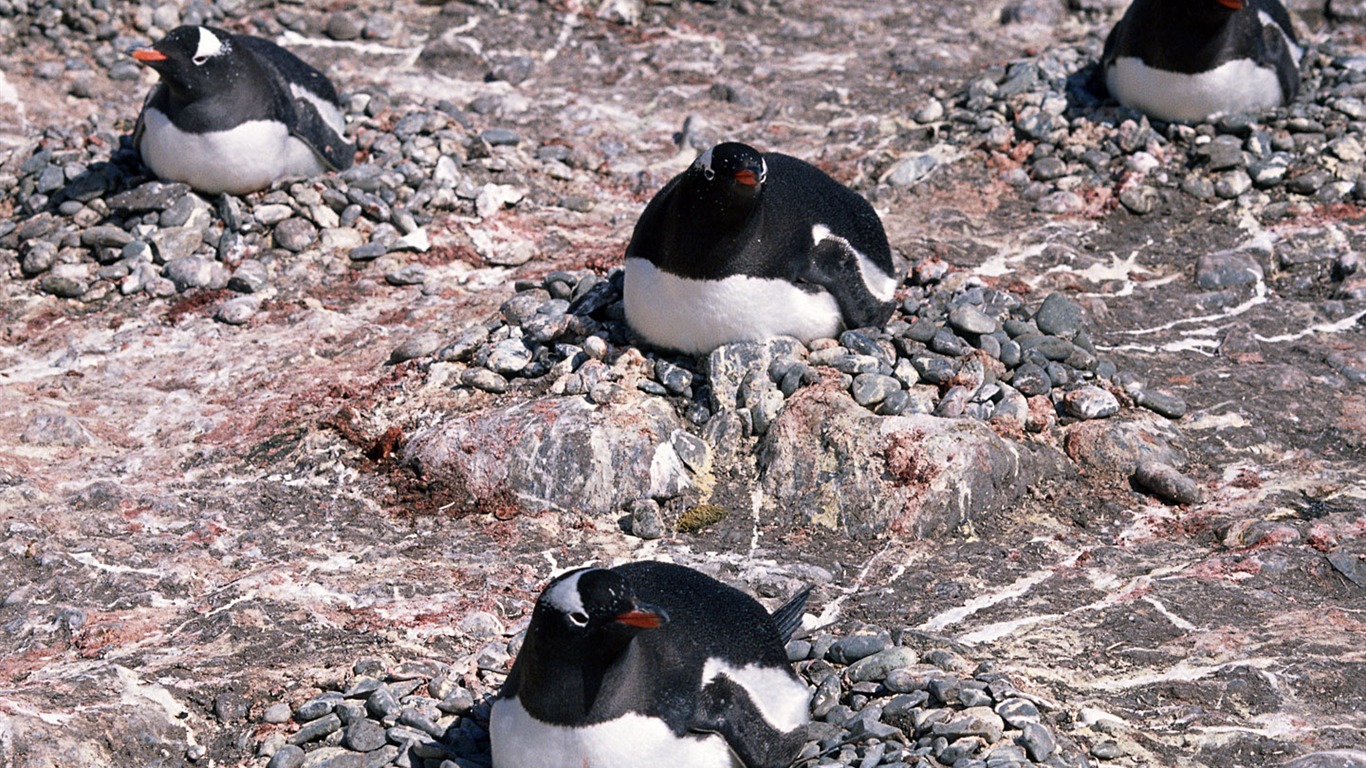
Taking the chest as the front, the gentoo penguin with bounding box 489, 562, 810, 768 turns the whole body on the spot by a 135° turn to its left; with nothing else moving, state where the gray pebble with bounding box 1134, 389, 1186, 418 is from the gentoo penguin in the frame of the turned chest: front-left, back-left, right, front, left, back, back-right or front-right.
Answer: front-left

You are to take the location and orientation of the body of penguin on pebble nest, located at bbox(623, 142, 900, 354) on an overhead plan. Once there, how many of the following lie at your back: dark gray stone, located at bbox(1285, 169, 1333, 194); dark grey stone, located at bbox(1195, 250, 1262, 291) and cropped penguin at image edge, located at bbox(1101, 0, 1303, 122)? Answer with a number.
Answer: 3

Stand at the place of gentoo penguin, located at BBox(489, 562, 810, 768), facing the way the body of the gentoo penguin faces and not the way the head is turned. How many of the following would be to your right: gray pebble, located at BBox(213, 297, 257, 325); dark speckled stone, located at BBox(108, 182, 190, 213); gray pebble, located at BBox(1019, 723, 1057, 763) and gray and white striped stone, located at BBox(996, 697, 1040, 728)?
2

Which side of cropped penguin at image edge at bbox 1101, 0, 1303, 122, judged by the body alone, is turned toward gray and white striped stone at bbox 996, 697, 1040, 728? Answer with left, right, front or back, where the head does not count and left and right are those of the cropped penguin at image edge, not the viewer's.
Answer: front

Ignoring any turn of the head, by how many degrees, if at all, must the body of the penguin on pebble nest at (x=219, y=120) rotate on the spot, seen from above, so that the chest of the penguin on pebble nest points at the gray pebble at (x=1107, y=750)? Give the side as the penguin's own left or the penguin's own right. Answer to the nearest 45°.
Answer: approximately 90° to the penguin's own left

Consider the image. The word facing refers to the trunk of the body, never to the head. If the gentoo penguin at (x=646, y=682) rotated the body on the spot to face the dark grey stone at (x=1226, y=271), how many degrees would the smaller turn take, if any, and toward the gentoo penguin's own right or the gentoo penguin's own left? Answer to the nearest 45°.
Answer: approximately 180°

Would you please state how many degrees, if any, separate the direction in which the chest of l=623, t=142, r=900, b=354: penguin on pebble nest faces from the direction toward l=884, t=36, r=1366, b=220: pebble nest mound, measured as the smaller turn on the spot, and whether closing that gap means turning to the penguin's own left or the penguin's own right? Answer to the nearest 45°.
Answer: approximately 180°

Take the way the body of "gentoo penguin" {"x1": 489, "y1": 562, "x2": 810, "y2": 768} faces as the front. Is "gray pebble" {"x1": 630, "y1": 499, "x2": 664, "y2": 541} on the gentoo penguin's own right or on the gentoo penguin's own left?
on the gentoo penguin's own right

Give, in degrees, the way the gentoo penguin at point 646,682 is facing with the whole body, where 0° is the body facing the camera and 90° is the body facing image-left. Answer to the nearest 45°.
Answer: approximately 45°

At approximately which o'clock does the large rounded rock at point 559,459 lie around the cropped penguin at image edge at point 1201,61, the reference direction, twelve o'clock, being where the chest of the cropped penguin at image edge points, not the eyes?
The large rounded rock is roughly at 1 o'clock from the cropped penguin at image edge.

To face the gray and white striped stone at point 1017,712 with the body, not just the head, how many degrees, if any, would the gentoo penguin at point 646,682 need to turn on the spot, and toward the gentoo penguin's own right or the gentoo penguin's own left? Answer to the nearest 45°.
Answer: approximately 135° to the gentoo penguin's own left

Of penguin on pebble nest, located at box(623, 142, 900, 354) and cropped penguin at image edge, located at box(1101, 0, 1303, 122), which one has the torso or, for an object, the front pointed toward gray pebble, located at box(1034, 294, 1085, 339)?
the cropped penguin at image edge
